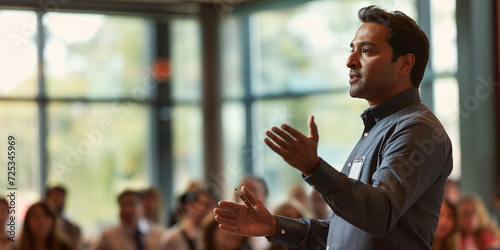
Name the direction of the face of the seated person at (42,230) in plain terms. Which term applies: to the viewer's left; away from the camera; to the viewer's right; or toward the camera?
toward the camera

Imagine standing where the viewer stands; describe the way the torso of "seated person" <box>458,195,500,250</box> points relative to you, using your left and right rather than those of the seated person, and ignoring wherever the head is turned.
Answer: facing the viewer and to the left of the viewer

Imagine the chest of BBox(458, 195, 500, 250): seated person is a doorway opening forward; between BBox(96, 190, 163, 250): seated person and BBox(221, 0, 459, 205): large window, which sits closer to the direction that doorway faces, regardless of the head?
the seated person

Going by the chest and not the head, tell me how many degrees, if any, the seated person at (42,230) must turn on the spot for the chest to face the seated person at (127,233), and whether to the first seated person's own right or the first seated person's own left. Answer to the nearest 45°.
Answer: approximately 135° to the first seated person's own left

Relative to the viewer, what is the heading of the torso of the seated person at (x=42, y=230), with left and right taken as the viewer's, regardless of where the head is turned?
facing the viewer

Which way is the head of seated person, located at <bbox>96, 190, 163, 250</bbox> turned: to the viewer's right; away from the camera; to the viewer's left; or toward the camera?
toward the camera

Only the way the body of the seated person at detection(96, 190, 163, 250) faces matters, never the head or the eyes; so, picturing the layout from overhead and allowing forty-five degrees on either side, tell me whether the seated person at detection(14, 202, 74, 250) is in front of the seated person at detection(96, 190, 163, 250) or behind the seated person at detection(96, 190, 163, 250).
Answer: in front

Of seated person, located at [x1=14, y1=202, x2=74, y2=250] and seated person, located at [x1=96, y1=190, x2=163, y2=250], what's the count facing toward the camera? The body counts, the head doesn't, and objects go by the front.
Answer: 2

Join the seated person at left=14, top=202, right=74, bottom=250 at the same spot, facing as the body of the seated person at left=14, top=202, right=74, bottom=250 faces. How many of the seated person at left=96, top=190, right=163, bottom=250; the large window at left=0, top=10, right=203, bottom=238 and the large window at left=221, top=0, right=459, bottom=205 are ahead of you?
0

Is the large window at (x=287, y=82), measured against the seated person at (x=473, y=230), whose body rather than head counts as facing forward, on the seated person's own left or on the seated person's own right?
on the seated person's own right

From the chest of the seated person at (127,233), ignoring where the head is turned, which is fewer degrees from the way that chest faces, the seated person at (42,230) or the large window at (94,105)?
the seated person

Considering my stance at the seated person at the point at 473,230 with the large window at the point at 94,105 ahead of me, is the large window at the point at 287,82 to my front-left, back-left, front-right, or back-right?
front-right

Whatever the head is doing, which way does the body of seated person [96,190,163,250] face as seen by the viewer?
toward the camera

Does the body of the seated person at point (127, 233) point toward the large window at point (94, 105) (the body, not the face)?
no

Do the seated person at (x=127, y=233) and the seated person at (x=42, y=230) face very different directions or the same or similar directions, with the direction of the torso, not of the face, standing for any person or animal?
same or similar directions
